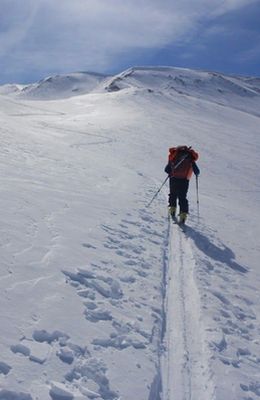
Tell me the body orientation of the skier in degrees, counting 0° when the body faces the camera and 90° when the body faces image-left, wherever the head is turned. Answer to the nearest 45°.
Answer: approximately 180°
